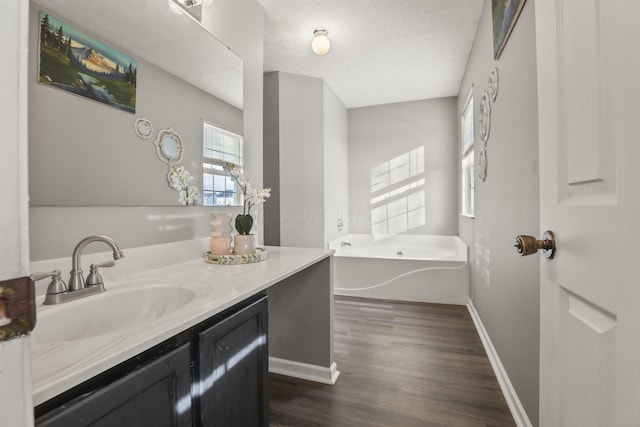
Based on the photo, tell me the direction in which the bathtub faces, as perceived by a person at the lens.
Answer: facing the viewer

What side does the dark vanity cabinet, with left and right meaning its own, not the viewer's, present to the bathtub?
left

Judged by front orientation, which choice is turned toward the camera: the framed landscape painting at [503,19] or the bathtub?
the bathtub

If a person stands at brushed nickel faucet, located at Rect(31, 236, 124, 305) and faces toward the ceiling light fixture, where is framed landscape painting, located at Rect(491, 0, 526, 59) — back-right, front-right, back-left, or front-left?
front-right

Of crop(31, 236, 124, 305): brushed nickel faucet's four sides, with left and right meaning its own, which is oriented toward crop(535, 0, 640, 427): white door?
front

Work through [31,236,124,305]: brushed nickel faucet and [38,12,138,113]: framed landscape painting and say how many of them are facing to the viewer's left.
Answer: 0

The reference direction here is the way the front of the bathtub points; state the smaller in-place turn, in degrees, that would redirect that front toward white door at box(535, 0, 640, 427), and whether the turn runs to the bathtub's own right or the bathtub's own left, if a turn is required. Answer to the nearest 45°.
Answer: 0° — it already faces it

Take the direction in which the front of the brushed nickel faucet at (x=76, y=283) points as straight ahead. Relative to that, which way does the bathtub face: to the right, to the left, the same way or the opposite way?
to the right

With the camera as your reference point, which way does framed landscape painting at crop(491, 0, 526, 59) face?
facing to the left of the viewer

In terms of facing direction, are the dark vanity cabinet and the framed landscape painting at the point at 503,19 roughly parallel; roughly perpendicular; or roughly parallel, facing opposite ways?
roughly parallel, facing opposite ways

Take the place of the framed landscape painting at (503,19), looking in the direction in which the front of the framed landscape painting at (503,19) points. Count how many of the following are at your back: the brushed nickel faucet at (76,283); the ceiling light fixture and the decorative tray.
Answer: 0

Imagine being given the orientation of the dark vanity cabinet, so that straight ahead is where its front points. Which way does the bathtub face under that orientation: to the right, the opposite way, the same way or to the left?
to the right
